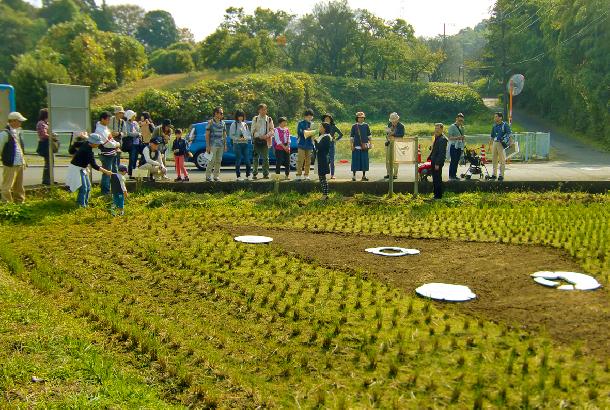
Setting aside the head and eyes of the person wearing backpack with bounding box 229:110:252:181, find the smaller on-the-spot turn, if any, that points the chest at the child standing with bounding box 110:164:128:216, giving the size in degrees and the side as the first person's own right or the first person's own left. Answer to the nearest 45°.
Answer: approximately 45° to the first person's own right

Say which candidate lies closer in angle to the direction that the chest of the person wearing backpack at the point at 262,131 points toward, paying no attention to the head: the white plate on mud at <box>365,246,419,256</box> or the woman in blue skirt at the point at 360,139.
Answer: the white plate on mud

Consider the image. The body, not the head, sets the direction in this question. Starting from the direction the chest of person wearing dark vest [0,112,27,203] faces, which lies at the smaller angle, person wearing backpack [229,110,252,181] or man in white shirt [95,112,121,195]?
the man in white shirt

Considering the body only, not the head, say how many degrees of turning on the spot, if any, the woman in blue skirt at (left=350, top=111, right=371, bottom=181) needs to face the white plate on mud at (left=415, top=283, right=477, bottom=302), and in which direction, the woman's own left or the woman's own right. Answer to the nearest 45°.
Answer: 0° — they already face it

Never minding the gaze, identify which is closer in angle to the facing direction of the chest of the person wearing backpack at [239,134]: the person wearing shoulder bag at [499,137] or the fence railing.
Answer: the person wearing shoulder bag

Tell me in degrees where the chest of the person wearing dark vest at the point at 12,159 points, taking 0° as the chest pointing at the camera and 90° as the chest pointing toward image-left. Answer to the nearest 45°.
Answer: approximately 315°

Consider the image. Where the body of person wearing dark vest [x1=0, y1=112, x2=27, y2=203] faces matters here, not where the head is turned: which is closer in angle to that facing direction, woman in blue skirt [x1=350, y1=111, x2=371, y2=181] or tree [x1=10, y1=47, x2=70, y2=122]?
the woman in blue skirt
